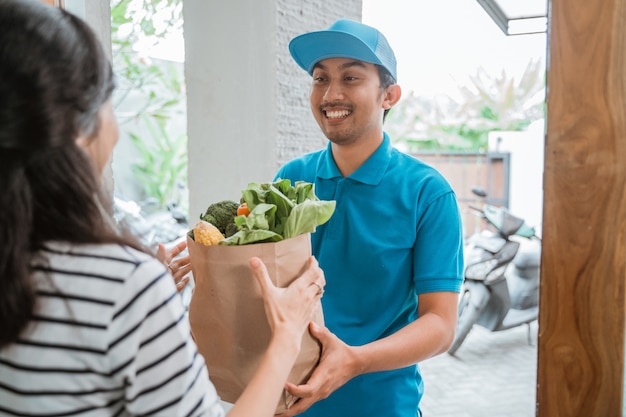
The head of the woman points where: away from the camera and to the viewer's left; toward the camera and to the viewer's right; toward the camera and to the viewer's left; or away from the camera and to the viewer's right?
away from the camera and to the viewer's right

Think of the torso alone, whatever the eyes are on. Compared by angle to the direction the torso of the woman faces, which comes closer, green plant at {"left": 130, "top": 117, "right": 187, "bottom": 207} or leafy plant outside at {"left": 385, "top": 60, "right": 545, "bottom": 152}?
the leafy plant outside

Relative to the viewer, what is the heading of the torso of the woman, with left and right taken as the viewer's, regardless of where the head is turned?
facing away from the viewer and to the right of the viewer

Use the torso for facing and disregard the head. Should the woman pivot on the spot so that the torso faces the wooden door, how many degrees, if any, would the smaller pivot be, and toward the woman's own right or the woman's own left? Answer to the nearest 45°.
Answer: approximately 45° to the woman's own right

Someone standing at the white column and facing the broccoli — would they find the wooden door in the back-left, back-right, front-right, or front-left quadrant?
front-left

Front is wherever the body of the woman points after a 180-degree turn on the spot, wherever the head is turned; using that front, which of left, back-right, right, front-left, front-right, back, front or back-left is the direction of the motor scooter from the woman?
back

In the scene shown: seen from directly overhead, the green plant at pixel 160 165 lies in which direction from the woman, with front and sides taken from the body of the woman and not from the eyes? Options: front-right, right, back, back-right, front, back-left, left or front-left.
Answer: front-left

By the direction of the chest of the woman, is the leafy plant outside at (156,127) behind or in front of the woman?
in front

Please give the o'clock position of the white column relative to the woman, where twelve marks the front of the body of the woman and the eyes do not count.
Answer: The white column is roughly at 11 o'clock from the woman.
